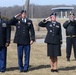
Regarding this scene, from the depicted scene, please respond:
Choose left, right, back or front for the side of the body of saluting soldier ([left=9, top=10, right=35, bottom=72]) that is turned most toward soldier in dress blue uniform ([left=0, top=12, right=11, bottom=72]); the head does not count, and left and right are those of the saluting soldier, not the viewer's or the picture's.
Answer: right

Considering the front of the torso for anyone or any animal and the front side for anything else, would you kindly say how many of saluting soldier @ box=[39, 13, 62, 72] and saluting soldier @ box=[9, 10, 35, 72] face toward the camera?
2

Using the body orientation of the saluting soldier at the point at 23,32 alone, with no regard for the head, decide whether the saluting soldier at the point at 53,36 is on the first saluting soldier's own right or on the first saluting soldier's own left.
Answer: on the first saluting soldier's own left

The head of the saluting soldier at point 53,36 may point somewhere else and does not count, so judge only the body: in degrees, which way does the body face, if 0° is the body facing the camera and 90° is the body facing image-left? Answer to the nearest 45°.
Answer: approximately 0°

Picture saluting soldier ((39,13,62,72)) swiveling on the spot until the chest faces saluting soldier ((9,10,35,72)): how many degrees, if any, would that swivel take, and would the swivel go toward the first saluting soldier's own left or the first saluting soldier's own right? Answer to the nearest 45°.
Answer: approximately 90° to the first saluting soldier's own right

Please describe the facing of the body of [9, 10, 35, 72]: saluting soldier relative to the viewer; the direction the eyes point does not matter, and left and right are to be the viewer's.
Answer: facing the viewer

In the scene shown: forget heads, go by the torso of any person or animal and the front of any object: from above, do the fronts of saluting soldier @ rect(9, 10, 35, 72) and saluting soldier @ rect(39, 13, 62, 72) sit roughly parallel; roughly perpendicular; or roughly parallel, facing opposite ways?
roughly parallel
